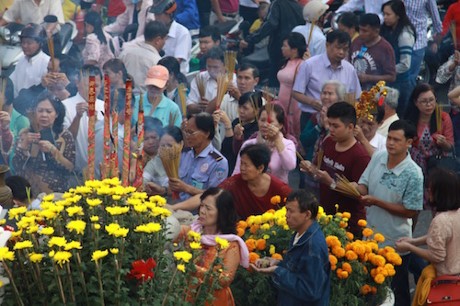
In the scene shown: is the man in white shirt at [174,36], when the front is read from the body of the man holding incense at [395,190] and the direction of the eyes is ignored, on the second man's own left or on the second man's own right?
on the second man's own right

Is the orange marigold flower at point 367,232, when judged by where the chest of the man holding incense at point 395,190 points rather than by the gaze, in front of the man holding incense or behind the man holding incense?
in front

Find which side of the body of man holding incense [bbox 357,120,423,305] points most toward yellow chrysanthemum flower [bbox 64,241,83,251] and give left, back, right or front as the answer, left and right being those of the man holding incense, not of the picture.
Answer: front

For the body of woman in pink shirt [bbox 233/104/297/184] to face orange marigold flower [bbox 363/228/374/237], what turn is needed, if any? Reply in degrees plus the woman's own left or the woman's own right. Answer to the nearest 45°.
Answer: approximately 90° to the woman's own left

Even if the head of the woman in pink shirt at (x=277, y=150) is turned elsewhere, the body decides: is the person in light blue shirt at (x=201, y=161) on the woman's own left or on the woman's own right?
on the woman's own right

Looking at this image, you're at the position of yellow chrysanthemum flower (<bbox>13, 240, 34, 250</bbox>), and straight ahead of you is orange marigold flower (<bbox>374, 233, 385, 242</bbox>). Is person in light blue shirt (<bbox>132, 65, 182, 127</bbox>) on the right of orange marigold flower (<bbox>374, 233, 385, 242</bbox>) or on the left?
left

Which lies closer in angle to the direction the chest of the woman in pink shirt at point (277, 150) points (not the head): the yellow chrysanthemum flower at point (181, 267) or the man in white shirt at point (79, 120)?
the yellow chrysanthemum flower

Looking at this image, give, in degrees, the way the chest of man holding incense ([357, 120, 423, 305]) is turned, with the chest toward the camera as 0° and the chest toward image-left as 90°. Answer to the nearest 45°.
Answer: approximately 45°

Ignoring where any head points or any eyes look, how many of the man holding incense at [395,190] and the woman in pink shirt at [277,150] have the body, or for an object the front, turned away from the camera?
0

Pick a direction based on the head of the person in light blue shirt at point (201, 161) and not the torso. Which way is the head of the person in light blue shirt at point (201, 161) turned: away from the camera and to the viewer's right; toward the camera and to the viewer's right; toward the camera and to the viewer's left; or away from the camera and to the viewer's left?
toward the camera and to the viewer's left

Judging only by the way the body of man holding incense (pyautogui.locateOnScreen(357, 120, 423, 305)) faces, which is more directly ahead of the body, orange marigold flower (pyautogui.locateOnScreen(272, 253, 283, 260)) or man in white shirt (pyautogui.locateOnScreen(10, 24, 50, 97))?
the orange marigold flower

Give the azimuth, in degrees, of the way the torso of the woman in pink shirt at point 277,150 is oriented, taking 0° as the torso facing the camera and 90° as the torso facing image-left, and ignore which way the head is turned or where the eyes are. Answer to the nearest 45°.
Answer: approximately 45°

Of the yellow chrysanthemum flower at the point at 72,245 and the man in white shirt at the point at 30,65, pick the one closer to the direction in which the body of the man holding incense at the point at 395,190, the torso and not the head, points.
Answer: the yellow chrysanthemum flower

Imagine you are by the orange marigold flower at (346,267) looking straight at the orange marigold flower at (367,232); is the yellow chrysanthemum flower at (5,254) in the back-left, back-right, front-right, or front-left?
back-left
